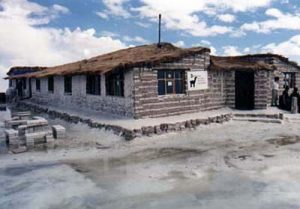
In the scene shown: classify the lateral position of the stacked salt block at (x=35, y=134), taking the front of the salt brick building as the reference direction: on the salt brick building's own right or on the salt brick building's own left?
on the salt brick building's own right

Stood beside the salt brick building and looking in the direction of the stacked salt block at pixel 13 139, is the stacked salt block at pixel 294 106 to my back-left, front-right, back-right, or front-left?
back-left

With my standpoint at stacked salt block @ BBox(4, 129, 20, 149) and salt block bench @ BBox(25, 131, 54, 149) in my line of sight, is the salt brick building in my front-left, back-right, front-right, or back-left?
front-left

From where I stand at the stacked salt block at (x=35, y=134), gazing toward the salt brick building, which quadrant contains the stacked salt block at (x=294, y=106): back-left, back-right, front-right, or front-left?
front-right

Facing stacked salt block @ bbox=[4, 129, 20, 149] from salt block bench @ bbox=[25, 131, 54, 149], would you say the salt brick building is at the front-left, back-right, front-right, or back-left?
back-right

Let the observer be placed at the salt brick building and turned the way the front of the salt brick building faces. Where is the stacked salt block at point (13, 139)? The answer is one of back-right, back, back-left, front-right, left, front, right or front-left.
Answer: right
